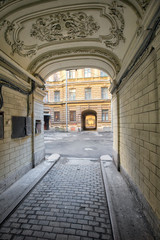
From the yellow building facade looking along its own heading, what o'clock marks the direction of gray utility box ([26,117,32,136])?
The gray utility box is roughly at 12 o'clock from the yellow building facade.

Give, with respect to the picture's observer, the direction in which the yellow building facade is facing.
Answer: facing the viewer

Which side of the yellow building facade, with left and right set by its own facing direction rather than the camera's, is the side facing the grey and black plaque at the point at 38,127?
front

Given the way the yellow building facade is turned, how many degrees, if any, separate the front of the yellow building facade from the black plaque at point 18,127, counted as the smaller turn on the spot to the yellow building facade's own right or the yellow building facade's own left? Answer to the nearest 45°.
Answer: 0° — it already faces it

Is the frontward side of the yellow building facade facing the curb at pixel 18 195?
yes
